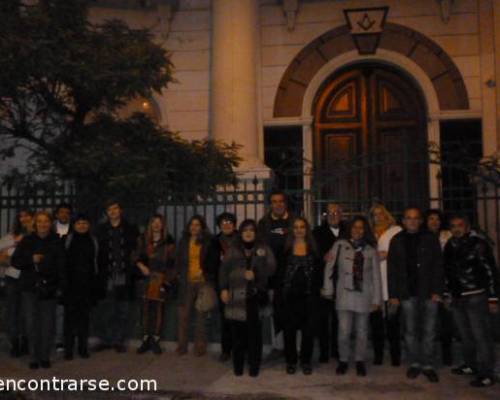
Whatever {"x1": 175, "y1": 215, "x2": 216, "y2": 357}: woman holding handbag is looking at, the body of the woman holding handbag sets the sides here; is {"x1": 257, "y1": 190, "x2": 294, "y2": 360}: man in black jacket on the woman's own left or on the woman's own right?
on the woman's own left

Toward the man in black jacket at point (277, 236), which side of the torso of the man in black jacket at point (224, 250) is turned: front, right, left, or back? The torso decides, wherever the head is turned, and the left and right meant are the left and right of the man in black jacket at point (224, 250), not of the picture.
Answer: left

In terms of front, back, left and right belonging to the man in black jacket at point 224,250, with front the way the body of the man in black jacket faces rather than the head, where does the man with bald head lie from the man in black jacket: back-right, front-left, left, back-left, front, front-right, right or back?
left

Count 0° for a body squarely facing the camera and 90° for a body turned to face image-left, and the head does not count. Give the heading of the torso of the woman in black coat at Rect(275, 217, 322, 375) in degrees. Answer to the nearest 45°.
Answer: approximately 0°

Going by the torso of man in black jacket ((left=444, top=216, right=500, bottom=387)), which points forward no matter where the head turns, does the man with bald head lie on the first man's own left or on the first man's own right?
on the first man's own right

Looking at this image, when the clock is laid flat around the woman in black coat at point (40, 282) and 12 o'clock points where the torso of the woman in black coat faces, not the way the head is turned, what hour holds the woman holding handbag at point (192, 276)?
The woman holding handbag is roughly at 9 o'clock from the woman in black coat.

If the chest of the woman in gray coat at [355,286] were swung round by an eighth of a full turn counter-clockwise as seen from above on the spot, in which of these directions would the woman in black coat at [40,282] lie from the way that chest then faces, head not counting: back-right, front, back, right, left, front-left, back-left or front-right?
back-right

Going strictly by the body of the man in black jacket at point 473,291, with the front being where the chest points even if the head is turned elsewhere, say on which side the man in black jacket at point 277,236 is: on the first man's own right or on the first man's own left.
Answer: on the first man's own right

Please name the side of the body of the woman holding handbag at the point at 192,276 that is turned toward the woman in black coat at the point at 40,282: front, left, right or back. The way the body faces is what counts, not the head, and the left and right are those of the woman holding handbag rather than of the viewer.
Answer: right
